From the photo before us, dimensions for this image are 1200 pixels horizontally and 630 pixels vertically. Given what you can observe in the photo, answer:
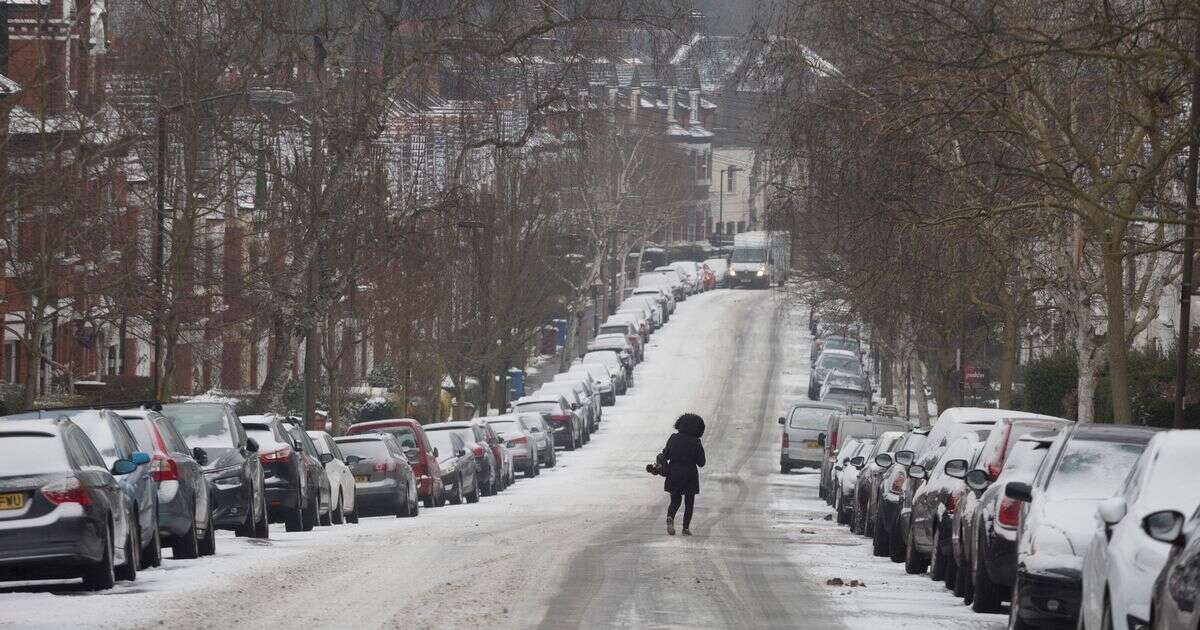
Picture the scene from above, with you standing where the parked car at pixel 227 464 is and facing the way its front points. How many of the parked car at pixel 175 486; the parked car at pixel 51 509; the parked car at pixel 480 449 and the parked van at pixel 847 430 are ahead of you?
2

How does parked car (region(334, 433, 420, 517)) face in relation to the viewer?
away from the camera

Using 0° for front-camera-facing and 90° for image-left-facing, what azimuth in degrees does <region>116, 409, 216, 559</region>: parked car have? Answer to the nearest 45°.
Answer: approximately 180°

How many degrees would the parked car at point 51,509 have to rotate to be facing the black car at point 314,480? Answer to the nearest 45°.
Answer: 0° — it already faces it

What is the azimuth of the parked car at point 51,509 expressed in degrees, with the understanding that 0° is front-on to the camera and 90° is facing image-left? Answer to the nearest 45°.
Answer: approximately 180°

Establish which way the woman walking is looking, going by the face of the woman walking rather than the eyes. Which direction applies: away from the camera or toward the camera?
away from the camera

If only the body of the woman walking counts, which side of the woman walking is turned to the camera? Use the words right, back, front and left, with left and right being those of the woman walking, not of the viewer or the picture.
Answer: back
